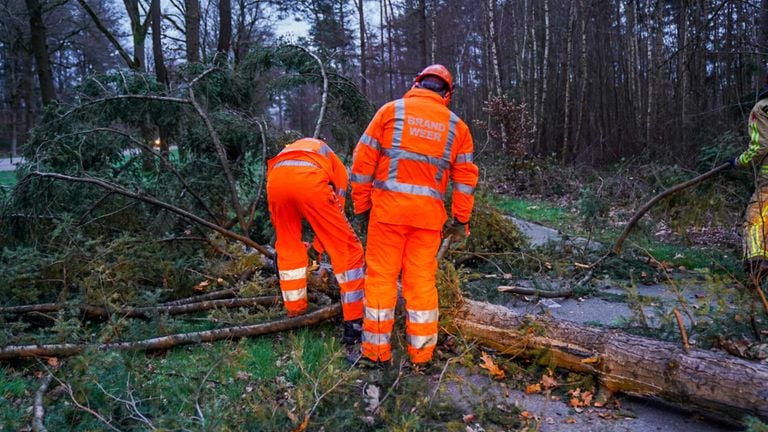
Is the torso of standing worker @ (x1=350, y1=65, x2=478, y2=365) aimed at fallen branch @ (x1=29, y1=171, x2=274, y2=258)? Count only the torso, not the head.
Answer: no

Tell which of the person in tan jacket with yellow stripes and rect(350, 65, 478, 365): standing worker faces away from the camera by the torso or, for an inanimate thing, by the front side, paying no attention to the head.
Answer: the standing worker

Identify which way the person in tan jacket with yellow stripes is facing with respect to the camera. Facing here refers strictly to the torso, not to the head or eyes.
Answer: to the viewer's left

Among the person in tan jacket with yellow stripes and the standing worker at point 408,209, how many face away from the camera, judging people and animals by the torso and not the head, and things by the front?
1

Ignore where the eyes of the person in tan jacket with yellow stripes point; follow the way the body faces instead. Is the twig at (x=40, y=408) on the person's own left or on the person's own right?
on the person's own left

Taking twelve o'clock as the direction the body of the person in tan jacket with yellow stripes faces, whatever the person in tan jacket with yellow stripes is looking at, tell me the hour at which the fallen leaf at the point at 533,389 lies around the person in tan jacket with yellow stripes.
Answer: The fallen leaf is roughly at 10 o'clock from the person in tan jacket with yellow stripes.

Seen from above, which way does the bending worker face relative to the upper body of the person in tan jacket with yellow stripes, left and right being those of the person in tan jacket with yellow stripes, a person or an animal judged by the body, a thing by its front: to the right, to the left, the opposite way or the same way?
to the right

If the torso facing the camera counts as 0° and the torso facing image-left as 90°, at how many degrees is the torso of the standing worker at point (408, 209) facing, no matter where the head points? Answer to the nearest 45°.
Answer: approximately 180°

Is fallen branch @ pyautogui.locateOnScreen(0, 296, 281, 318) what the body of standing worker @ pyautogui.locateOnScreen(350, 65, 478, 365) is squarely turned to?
no

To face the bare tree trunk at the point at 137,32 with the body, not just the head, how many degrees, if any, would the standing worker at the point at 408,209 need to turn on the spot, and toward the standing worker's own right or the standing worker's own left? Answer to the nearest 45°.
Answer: approximately 45° to the standing worker's own left

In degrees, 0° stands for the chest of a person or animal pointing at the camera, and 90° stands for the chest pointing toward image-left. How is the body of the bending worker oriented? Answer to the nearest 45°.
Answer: approximately 225°

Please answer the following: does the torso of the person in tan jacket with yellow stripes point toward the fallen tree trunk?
no

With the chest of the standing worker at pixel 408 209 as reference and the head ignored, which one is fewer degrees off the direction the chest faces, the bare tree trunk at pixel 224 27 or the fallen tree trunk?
the bare tree trunk

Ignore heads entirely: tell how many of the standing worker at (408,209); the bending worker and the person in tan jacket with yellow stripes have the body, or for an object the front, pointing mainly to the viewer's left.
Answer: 1
